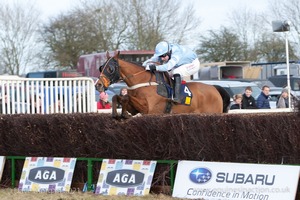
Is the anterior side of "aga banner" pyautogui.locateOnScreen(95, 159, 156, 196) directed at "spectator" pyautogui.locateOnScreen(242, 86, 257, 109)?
no

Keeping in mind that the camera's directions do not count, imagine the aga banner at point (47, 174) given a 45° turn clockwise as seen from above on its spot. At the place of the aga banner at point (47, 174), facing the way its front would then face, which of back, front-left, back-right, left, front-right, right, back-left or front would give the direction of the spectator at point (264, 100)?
back

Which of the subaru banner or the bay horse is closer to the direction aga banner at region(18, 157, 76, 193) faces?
the subaru banner

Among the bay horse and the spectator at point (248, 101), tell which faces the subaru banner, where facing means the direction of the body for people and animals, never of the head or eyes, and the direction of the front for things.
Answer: the spectator

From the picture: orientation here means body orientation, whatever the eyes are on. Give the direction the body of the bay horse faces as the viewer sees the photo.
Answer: to the viewer's left

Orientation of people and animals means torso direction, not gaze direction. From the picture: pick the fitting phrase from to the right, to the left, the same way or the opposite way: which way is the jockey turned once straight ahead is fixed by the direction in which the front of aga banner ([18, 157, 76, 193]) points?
to the right

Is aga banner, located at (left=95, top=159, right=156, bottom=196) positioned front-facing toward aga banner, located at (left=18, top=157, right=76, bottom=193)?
no

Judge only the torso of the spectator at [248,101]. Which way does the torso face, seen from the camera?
toward the camera

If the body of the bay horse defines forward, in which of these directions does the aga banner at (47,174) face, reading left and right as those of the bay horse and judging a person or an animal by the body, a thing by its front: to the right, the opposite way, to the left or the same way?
to the left

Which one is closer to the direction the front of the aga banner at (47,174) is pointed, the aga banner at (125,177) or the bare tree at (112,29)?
the aga banner

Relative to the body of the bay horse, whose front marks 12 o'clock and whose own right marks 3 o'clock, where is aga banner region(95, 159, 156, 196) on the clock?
The aga banner is roughly at 9 o'clock from the bay horse.

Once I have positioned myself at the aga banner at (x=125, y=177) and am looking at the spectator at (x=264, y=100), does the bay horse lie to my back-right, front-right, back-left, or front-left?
front-left

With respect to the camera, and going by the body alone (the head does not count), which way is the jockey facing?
to the viewer's left

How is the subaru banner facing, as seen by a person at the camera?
facing the viewer

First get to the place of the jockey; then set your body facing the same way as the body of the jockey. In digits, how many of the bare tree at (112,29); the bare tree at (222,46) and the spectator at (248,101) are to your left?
0

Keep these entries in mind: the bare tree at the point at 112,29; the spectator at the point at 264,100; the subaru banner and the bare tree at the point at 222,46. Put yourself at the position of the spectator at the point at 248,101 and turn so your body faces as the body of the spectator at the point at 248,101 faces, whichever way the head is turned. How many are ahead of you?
1

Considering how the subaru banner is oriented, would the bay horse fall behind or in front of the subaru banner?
behind

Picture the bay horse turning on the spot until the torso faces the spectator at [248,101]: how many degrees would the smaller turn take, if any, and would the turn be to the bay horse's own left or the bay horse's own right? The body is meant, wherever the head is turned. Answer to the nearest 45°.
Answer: approximately 135° to the bay horse's own right

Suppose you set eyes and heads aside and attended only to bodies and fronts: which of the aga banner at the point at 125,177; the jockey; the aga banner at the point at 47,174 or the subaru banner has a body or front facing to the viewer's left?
the jockey
